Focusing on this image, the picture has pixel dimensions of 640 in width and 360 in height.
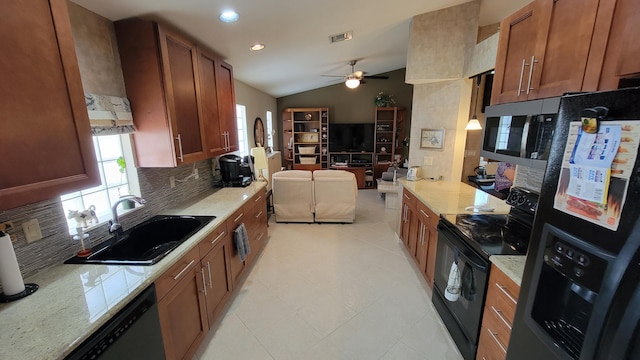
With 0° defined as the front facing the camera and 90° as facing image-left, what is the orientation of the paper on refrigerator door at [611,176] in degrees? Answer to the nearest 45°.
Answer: approximately 45°

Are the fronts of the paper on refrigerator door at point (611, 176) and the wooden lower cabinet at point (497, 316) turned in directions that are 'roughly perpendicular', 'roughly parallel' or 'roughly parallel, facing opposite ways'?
roughly parallel

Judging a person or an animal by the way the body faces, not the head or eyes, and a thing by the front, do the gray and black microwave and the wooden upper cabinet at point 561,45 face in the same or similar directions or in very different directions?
same or similar directions

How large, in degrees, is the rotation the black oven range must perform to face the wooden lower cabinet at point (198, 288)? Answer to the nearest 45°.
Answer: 0° — it already faces it

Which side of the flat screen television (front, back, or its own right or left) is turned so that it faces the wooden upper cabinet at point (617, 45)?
front

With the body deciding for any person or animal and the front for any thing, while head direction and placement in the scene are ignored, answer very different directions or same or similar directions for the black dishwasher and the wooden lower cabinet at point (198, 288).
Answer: same or similar directions

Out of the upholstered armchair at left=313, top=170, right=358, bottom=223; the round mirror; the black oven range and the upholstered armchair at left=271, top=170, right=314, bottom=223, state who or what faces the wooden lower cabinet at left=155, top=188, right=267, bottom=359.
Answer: the black oven range

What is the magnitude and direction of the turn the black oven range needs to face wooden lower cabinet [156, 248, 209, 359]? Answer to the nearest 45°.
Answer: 0° — it already faces it

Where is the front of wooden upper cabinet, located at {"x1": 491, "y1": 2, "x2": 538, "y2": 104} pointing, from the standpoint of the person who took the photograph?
facing the viewer and to the left of the viewer

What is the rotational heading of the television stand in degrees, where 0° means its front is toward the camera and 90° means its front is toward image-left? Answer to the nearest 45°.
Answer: approximately 0°

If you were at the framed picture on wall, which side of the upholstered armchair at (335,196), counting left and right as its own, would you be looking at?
right

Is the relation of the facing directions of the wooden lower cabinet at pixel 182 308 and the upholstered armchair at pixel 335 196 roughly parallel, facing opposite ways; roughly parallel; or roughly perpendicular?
roughly perpendicular

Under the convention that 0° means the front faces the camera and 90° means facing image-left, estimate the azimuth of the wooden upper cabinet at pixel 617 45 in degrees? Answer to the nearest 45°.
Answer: approximately 45°

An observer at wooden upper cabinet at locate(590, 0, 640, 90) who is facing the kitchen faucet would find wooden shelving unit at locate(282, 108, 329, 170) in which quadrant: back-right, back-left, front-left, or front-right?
front-right

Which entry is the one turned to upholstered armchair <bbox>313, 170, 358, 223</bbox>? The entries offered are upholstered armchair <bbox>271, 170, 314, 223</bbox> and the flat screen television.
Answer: the flat screen television

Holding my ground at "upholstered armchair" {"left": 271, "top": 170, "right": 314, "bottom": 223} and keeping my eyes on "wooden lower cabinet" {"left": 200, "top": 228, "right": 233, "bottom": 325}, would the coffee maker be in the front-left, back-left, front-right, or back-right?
front-right

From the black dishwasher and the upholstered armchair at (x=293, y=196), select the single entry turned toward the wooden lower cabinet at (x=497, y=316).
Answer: the black dishwasher

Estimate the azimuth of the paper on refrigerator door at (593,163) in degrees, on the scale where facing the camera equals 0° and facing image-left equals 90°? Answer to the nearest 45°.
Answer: approximately 45°
